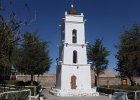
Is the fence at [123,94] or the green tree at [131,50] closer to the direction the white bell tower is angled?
the fence

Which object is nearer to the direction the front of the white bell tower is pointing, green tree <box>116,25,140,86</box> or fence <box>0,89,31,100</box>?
the fence

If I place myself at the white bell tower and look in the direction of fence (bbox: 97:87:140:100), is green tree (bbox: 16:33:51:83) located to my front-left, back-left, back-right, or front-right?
back-right

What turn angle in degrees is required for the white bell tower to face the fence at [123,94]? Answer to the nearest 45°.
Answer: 0° — it already faces it

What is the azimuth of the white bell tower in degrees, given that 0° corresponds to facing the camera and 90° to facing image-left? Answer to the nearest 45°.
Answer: approximately 0°

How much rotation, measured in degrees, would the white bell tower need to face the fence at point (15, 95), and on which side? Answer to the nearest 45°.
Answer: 0° — it already faces it

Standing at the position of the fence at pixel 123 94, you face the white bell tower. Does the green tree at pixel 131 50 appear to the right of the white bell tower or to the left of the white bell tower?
right

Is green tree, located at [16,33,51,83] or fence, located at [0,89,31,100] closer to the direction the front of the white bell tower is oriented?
the fence

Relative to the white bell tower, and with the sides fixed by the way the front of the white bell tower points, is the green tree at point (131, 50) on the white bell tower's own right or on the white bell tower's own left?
on the white bell tower's own left
